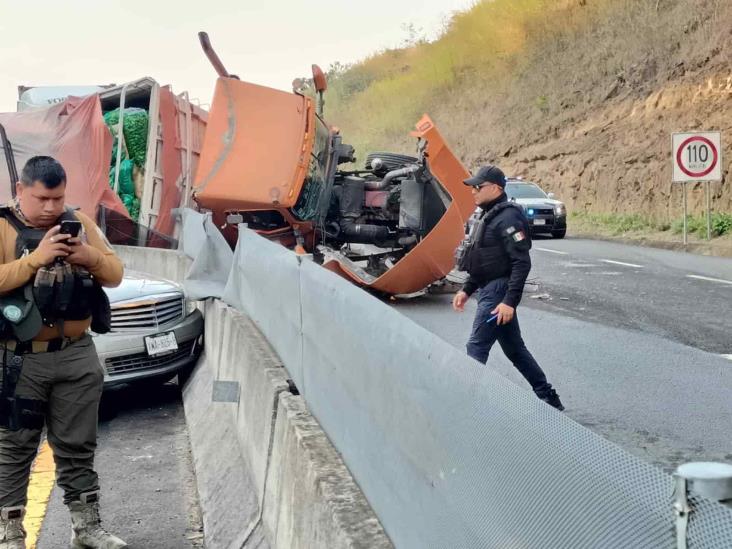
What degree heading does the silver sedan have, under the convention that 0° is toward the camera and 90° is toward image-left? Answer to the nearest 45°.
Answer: approximately 315°

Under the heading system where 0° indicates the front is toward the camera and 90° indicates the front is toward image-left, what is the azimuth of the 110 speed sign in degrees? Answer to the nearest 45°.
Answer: approximately 0°

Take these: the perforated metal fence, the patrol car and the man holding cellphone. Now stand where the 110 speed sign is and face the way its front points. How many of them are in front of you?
2

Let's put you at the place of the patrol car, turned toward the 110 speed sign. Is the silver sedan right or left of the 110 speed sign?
right

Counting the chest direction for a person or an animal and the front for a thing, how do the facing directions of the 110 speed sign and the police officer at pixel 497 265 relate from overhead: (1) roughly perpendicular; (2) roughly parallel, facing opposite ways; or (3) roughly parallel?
roughly perpendicular

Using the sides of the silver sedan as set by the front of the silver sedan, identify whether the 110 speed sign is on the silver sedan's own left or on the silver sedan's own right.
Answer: on the silver sedan's own left

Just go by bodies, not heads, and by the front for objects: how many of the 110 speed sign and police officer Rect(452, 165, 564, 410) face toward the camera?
1

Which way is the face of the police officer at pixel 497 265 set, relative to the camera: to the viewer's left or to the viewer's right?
to the viewer's left

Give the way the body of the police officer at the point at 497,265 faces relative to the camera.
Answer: to the viewer's left
